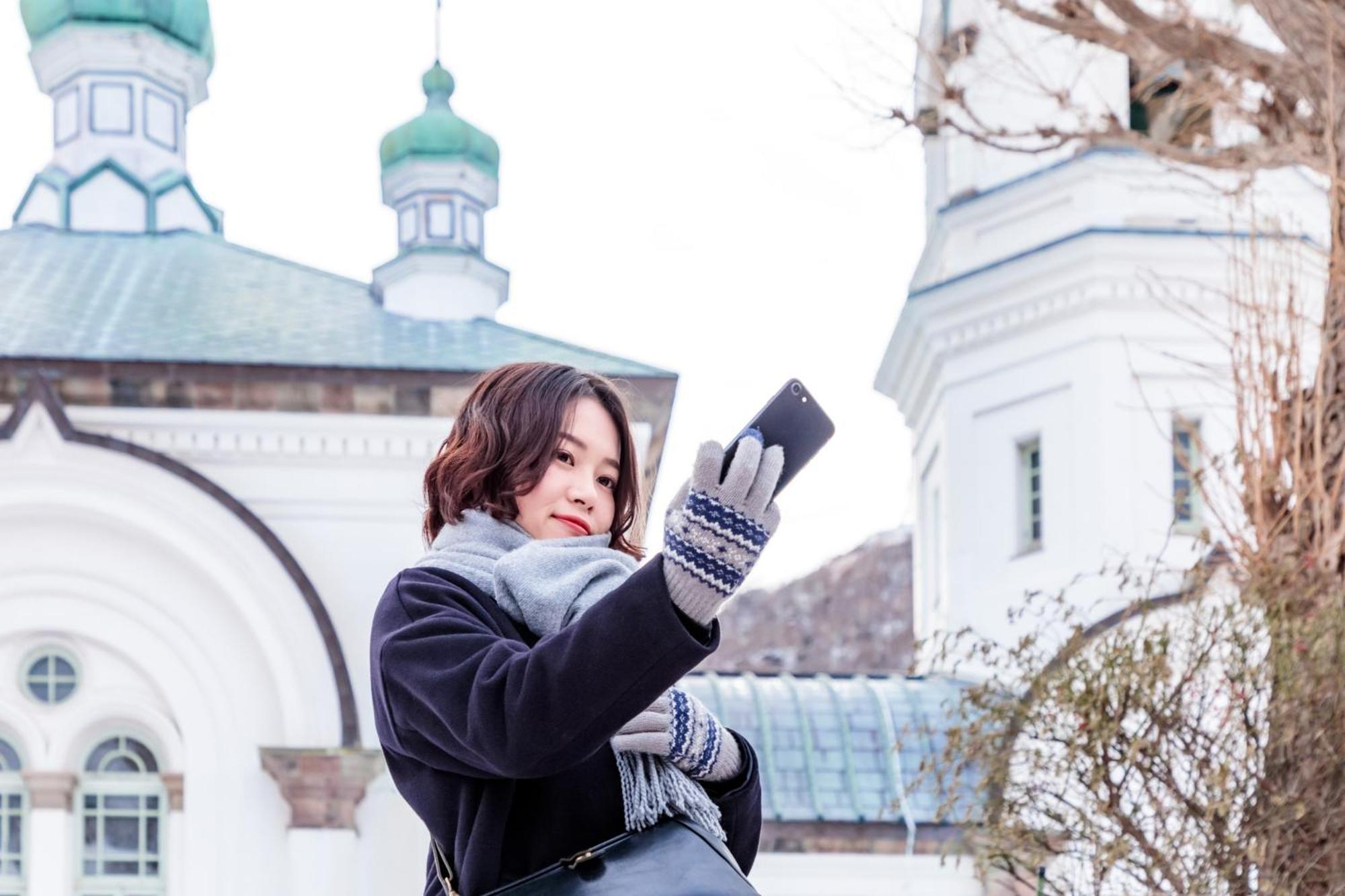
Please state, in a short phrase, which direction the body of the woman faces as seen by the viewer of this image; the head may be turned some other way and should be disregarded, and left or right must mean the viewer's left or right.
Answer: facing the viewer and to the right of the viewer

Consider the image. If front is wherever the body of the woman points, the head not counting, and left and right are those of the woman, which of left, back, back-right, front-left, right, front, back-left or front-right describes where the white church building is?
back-left

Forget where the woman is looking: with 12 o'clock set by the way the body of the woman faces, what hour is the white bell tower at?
The white bell tower is roughly at 8 o'clock from the woman.
